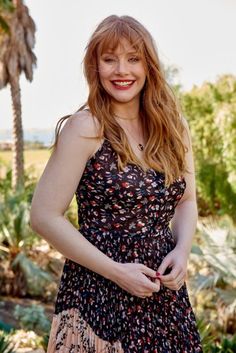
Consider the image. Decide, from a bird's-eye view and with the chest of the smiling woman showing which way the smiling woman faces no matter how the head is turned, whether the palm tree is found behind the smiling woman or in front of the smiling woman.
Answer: behind

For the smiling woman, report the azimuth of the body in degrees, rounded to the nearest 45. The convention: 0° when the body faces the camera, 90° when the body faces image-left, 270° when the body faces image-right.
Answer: approximately 315°
